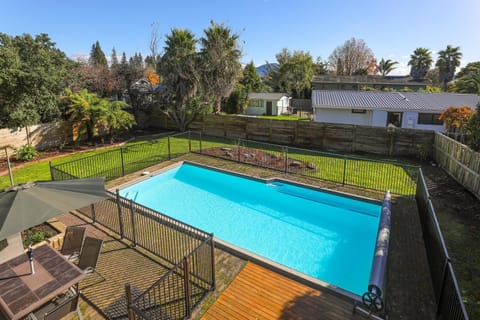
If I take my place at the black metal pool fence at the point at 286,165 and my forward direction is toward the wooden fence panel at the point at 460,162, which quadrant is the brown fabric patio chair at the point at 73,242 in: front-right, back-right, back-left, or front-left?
back-right

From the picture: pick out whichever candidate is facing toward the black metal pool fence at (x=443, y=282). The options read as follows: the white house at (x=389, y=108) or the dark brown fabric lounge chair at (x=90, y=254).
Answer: the white house

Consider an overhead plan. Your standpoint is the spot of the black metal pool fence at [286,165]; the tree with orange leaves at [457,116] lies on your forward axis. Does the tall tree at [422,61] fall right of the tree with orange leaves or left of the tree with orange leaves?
left

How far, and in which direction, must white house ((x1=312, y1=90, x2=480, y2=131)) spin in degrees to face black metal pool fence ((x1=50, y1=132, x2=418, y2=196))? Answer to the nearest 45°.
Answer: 0° — it already faces it

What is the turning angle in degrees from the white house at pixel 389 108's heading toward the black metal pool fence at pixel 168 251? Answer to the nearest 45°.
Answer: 0° — it already faces it

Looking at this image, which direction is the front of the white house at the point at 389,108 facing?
toward the camera

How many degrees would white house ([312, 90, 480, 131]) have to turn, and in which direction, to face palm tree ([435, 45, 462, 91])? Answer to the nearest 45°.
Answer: approximately 180°

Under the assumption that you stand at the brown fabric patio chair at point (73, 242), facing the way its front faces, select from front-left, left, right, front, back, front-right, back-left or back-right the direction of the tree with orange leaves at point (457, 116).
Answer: back-left

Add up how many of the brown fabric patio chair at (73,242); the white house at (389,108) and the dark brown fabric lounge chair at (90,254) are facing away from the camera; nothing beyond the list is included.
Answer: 0

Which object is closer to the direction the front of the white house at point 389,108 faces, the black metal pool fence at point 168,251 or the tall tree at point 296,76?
the black metal pool fence

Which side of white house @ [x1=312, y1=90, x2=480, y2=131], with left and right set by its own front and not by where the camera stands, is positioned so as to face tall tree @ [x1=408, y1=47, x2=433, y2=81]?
back

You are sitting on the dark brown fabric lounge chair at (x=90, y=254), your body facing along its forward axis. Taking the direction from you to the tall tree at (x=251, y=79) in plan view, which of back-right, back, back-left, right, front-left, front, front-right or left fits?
back

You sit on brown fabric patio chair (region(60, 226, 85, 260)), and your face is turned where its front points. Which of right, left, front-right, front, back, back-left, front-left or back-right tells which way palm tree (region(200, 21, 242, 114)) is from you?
back

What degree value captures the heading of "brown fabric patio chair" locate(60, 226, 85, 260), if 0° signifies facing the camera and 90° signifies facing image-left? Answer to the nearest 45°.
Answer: approximately 45°

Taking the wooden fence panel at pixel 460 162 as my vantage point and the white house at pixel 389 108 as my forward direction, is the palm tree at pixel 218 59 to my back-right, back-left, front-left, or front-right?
front-left

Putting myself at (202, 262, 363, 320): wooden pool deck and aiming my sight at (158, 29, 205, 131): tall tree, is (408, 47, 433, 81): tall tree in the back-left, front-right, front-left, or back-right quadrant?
front-right
